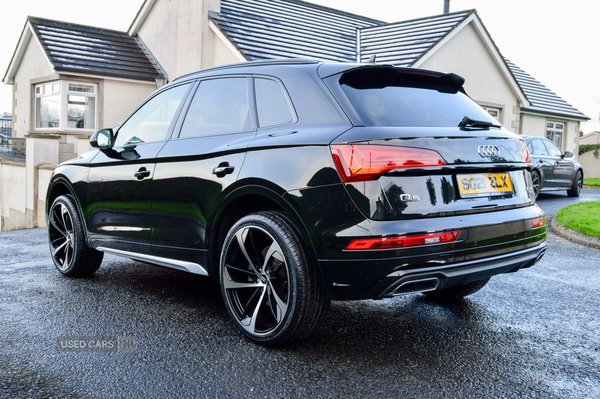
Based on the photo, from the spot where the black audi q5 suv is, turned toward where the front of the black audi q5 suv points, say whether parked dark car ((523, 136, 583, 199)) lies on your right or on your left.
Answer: on your right

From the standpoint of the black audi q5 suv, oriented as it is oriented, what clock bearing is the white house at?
The white house is roughly at 1 o'clock from the black audi q5 suv.

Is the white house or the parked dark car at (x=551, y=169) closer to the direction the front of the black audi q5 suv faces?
the white house

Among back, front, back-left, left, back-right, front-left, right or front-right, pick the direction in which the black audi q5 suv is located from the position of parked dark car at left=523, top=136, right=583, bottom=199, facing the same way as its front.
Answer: back-right

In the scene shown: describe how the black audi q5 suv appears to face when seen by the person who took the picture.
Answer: facing away from the viewer and to the left of the viewer
